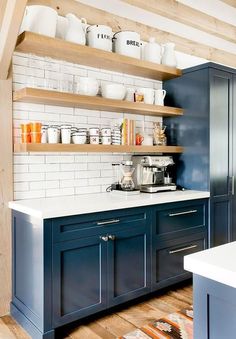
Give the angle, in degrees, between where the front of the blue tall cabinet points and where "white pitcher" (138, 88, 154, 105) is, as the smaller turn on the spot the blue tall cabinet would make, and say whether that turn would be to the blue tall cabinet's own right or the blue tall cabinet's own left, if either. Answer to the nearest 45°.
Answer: approximately 135° to the blue tall cabinet's own right

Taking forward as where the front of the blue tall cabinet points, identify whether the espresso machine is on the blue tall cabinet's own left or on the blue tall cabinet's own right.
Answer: on the blue tall cabinet's own right

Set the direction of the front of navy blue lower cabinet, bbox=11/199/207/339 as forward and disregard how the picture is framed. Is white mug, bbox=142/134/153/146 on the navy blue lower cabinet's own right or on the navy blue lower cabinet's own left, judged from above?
on the navy blue lower cabinet's own left
